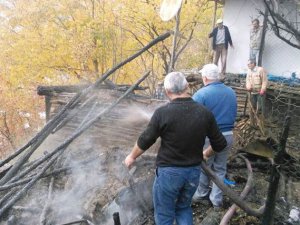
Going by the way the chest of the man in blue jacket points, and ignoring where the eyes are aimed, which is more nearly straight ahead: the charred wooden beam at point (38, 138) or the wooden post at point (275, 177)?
the charred wooden beam

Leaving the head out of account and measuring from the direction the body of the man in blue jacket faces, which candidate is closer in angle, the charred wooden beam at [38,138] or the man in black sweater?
the charred wooden beam

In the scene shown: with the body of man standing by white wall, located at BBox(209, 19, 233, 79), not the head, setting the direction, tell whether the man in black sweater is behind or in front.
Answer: in front

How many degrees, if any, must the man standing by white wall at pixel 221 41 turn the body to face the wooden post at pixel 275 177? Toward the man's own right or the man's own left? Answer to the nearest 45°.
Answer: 0° — they already face it

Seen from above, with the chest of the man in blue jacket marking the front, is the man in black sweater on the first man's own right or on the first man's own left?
on the first man's own left

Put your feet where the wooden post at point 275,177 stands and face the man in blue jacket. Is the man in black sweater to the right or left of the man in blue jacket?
left

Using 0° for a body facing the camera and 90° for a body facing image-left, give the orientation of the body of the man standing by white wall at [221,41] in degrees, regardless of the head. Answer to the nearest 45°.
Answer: approximately 0°

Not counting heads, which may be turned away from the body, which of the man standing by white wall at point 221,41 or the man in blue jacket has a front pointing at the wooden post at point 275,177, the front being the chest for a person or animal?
the man standing by white wall

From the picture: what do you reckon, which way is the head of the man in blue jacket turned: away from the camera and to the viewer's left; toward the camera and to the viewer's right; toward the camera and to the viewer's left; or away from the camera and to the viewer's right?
away from the camera and to the viewer's left

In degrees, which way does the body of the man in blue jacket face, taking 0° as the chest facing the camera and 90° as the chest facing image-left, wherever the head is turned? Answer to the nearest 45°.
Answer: approximately 135°

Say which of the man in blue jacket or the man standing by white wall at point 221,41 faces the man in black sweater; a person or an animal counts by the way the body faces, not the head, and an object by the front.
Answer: the man standing by white wall

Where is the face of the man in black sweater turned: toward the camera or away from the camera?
away from the camera

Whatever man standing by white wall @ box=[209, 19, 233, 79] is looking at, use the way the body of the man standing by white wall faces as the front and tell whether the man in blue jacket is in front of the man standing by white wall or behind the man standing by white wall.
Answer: in front

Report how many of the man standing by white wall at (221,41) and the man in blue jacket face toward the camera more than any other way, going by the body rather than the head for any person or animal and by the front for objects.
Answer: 1
